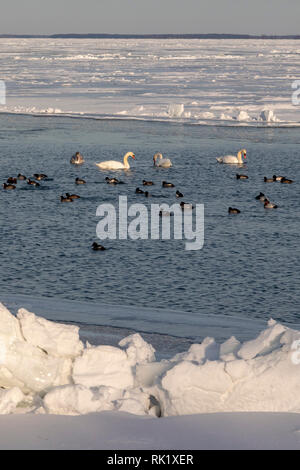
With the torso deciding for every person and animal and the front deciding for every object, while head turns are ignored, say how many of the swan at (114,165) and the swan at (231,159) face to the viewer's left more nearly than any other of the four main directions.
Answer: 0

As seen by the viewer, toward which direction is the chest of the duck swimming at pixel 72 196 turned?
to the viewer's left

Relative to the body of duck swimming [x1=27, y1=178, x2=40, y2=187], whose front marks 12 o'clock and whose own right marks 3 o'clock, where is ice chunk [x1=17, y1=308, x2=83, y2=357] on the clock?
The ice chunk is roughly at 9 o'clock from the duck swimming.

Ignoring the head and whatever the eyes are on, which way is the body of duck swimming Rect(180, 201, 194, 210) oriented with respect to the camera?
to the viewer's left

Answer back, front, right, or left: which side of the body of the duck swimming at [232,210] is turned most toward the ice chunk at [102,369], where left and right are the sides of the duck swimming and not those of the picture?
left

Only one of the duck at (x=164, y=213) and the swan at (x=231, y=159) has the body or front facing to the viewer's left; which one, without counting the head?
the duck

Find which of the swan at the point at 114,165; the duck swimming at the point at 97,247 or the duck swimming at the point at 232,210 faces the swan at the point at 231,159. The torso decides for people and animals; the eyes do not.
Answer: the swan at the point at 114,165

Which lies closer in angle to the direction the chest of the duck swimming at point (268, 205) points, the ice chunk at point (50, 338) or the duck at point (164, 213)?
the duck
